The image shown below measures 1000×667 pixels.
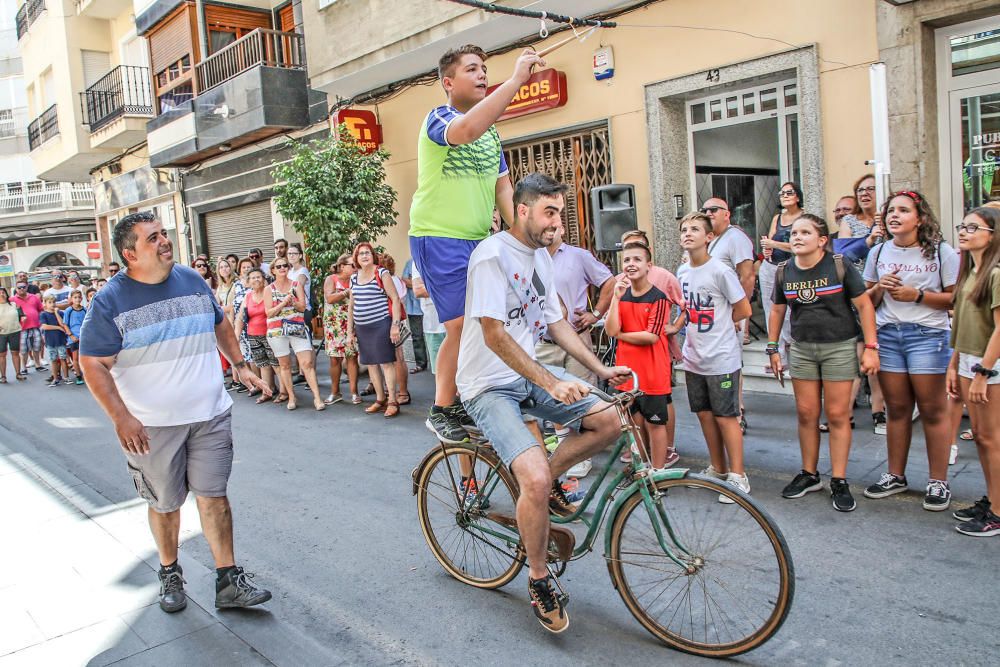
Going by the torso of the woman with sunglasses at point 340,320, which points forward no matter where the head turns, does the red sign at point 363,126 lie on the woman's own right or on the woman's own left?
on the woman's own left

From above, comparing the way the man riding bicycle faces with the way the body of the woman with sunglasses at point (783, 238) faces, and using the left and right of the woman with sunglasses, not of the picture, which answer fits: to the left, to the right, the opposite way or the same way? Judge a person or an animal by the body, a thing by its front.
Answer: to the left

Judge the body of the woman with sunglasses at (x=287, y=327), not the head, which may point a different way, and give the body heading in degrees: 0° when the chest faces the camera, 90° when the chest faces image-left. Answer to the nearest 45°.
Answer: approximately 0°

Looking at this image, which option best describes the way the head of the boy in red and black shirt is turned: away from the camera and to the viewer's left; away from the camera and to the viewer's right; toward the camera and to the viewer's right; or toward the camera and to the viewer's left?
toward the camera and to the viewer's left

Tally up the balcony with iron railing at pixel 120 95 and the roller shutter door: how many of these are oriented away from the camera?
0

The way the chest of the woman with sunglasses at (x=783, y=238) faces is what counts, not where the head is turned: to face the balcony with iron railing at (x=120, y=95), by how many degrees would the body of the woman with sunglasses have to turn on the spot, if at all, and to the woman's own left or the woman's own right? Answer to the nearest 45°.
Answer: approximately 90° to the woman's own right

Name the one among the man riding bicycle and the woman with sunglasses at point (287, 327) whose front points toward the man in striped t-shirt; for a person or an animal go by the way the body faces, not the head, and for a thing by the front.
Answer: the woman with sunglasses

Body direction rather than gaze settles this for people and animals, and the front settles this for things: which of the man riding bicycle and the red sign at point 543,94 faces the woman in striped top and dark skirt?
the red sign

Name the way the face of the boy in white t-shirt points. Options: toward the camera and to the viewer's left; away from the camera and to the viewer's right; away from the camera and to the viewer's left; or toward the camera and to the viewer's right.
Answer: toward the camera and to the viewer's left

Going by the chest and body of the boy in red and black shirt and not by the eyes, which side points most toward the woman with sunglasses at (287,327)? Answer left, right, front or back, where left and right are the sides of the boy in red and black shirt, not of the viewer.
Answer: right

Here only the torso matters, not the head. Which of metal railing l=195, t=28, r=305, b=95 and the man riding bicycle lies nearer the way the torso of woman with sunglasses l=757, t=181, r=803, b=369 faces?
the man riding bicycle
